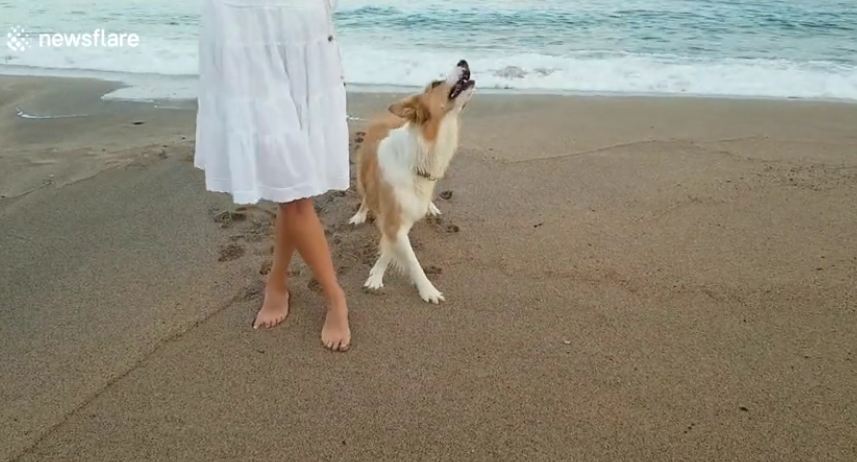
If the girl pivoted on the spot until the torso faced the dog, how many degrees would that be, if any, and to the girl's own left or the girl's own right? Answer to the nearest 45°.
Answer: approximately 135° to the girl's own left

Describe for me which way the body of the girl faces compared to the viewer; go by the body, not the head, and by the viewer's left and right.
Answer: facing the viewer

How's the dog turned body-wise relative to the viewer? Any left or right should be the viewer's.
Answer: facing the viewer and to the right of the viewer

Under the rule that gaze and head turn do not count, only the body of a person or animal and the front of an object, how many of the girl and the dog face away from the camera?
0

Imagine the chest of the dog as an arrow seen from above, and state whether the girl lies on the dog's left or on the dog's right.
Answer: on the dog's right
